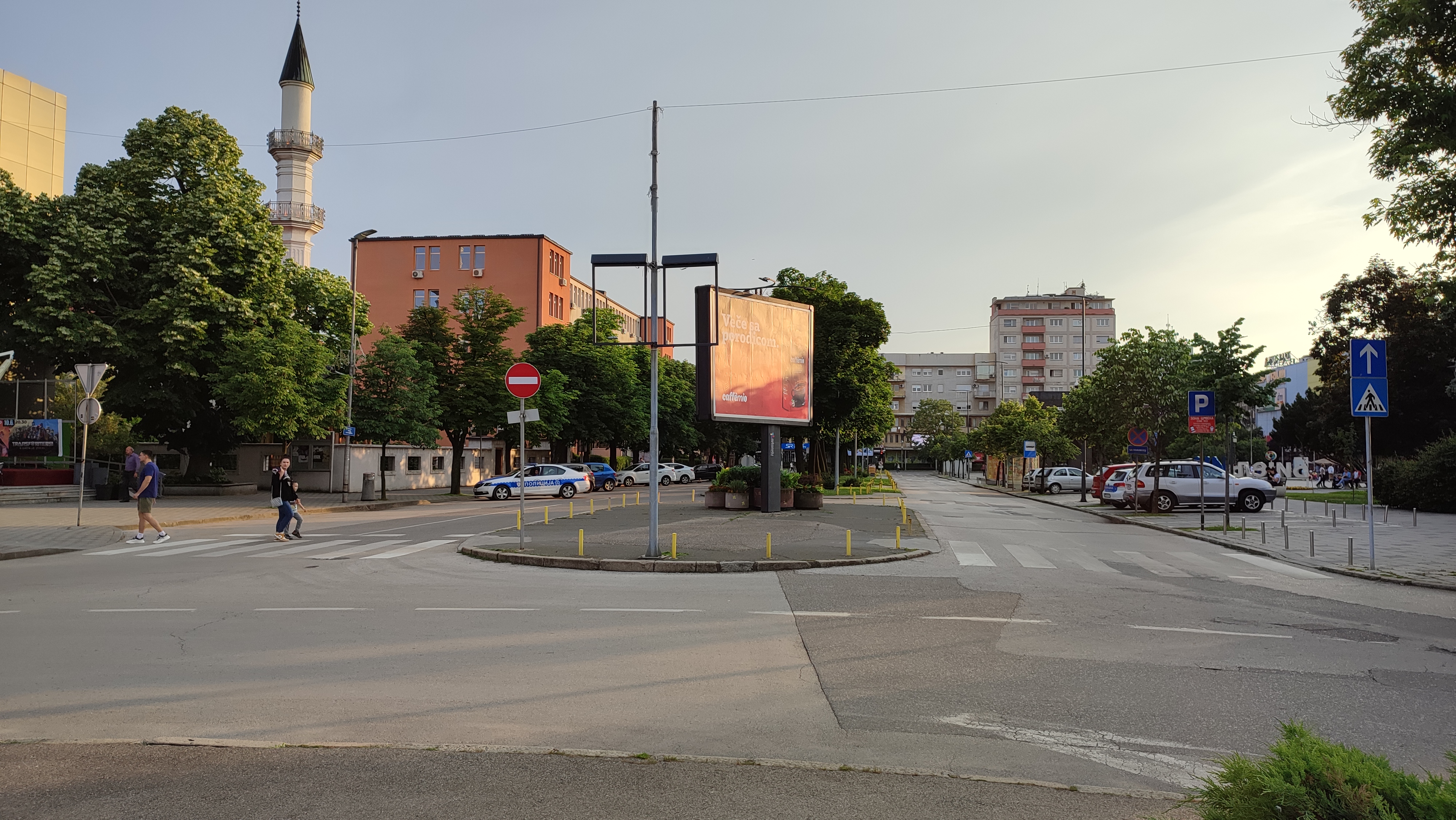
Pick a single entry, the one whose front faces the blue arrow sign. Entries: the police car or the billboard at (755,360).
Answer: the billboard

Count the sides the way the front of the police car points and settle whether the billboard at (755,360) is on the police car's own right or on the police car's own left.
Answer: on the police car's own left

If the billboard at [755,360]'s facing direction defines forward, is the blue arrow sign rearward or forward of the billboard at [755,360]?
forward

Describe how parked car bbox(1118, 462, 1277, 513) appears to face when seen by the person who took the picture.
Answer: facing to the right of the viewer

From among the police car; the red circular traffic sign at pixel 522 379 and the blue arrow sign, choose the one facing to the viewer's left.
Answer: the police car

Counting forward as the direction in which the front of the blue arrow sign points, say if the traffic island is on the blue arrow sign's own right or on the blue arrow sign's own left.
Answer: on the blue arrow sign's own right

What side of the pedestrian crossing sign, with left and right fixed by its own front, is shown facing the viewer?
front

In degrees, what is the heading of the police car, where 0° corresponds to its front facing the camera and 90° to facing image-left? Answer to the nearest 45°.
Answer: approximately 90°

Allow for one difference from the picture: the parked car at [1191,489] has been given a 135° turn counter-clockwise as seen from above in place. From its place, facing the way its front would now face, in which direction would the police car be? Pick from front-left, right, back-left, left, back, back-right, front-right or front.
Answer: front-left

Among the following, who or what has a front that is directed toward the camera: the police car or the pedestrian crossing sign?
the pedestrian crossing sign

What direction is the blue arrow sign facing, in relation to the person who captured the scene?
facing the viewer

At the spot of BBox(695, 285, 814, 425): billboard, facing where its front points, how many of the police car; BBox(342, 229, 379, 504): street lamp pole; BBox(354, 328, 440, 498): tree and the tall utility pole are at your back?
3

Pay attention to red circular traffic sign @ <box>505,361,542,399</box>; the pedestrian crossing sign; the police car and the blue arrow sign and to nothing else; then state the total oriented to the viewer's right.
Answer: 0

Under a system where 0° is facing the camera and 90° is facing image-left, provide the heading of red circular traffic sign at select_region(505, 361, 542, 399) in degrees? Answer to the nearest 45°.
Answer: approximately 0°
